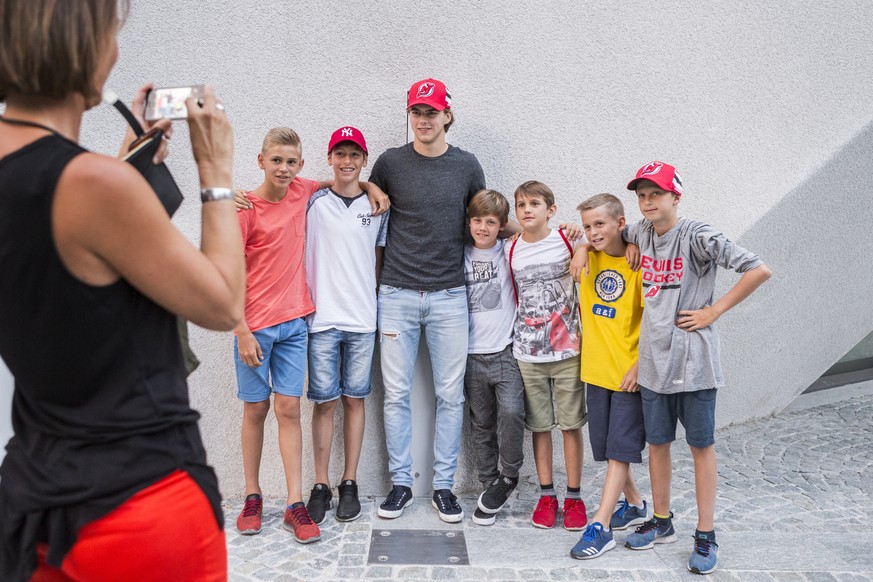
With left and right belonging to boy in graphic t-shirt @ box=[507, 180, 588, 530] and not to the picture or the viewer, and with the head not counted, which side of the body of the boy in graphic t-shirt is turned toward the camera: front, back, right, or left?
front

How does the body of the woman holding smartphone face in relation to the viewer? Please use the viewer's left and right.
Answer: facing away from the viewer and to the right of the viewer

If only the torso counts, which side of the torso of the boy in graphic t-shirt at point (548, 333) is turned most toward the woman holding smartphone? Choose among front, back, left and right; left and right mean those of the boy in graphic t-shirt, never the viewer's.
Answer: front

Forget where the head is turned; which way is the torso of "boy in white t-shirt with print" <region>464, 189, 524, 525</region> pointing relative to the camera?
toward the camera

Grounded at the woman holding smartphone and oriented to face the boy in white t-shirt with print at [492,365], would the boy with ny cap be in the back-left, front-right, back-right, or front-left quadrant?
front-left

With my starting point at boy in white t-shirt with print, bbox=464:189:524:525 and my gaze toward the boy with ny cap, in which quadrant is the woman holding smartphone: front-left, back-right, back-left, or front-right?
front-left

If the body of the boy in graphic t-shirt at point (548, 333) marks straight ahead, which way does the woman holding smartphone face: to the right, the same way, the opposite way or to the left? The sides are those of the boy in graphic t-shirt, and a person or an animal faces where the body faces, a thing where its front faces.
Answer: the opposite way

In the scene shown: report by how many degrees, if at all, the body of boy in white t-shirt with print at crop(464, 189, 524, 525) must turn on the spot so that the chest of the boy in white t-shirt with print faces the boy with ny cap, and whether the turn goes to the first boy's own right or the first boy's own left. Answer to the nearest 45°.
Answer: approximately 90° to the first boy's own right

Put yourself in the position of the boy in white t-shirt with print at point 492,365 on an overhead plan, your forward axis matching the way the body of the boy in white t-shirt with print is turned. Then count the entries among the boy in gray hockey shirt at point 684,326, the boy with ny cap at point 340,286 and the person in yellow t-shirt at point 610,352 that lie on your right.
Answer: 1

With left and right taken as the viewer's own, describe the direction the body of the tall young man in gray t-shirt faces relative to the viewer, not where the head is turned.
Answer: facing the viewer
